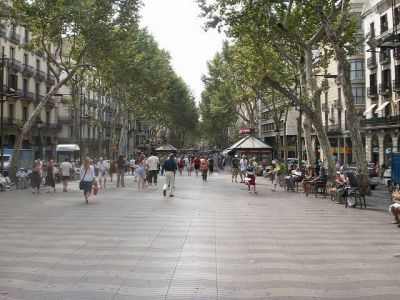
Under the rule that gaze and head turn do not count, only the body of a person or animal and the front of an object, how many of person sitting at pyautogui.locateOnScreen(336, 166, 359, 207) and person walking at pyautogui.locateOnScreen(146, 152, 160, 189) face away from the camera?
1

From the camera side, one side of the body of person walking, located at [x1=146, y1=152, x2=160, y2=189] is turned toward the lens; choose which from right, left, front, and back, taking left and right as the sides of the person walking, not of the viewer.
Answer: back

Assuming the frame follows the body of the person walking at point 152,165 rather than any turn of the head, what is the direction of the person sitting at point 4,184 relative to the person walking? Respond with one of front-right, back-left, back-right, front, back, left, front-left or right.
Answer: left

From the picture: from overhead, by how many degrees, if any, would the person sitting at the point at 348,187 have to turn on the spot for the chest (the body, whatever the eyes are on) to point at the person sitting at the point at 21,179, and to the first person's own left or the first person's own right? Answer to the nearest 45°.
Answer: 0° — they already face them

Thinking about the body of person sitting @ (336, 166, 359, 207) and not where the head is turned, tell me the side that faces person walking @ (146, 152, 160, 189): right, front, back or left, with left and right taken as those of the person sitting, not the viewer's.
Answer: front

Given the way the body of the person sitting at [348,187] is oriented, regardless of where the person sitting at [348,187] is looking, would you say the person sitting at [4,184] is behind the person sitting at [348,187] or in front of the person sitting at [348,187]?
in front

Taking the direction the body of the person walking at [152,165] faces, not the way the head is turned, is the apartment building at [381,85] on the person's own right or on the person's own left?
on the person's own right

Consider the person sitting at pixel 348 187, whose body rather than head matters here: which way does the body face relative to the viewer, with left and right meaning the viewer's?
facing to the left of the viewer

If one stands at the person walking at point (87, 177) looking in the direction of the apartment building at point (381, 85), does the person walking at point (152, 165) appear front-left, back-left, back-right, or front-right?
front-left

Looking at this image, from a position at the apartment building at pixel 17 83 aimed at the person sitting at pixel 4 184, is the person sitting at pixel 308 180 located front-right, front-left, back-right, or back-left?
front-left
